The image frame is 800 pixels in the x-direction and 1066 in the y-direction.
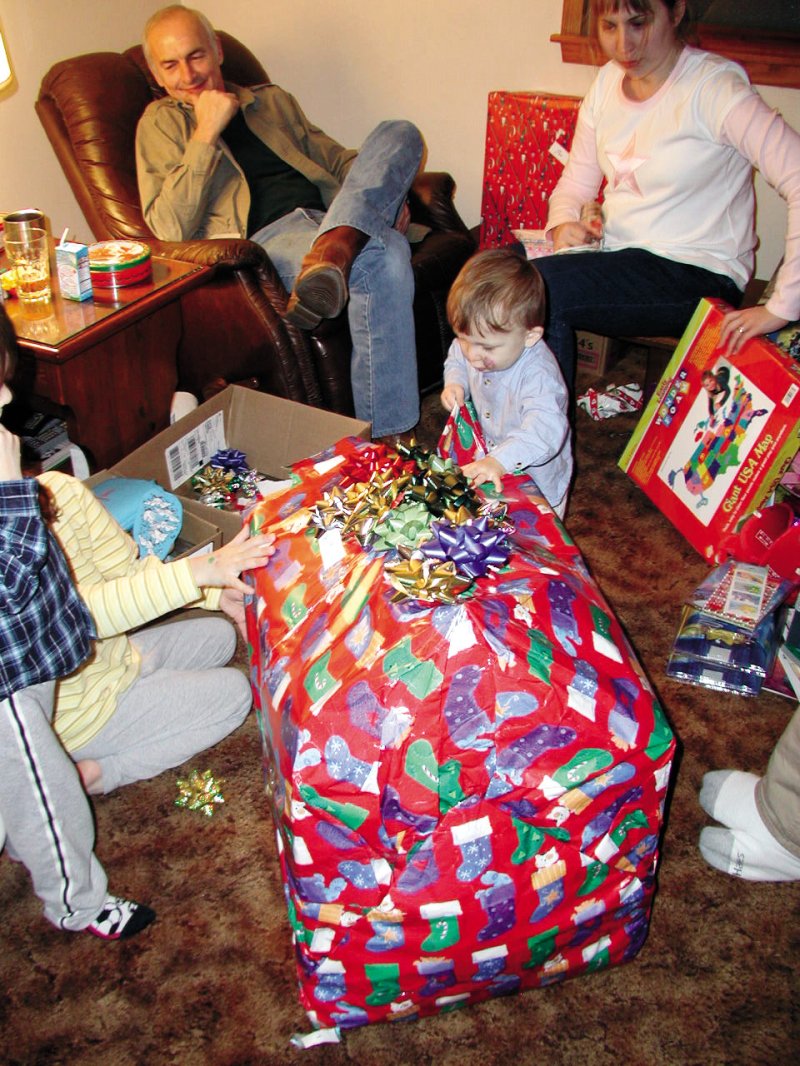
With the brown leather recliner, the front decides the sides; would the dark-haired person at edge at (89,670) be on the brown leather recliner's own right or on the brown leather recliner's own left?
on the brown leather recliner's own right

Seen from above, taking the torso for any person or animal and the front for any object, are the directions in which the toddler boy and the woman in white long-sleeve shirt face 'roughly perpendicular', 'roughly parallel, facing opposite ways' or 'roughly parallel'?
roughly parallel

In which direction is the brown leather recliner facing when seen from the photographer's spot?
facing the viewer and to the right of the viewer

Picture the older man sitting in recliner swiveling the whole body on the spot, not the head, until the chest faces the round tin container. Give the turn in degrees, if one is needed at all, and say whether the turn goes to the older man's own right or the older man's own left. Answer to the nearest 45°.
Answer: approximately 90° to the older man's own right

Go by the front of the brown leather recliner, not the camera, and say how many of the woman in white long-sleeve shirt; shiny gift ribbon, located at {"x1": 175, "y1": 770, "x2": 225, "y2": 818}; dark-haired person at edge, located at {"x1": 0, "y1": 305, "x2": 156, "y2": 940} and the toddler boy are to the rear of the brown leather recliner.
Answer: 0

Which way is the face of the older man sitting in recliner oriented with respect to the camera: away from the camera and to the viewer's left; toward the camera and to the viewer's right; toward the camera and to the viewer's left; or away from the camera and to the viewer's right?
toward the camera and to the viewer's right

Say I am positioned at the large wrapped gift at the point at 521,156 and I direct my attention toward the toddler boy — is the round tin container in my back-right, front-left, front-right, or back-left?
front-right

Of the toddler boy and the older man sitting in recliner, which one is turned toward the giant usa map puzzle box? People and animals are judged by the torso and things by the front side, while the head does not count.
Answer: the older man sitting in recliner

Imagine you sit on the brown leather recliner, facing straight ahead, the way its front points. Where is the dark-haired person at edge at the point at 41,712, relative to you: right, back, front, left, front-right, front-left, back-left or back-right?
front-right

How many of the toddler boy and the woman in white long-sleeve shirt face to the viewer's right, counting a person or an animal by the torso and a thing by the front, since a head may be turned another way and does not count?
0

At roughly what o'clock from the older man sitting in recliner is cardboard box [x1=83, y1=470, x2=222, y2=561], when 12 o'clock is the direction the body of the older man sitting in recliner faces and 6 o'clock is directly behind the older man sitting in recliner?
The cardboard box is roughly at 2 o'clock from the older man sitting in recliner.

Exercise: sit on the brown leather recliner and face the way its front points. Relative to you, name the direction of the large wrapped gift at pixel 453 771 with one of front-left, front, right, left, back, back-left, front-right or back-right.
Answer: front-right

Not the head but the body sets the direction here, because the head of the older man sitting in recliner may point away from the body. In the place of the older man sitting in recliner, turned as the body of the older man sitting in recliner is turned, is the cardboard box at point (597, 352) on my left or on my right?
on my left

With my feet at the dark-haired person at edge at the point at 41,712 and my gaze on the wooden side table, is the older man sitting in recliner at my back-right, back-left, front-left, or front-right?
front-right

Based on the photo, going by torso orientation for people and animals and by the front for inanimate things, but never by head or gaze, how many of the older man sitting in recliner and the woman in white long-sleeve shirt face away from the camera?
0

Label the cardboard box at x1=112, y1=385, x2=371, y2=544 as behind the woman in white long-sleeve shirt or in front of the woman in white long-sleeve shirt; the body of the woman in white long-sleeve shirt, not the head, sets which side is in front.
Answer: in front

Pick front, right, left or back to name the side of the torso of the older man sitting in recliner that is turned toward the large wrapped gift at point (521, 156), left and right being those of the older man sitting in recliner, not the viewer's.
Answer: left
